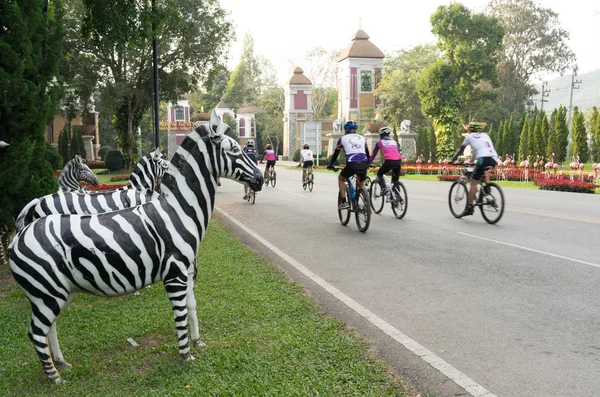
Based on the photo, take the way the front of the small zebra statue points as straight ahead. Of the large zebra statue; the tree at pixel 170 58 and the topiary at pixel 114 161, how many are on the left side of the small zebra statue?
2

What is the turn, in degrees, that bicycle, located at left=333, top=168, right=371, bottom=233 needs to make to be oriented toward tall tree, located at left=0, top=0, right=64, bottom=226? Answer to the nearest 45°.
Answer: approximately 90° to its left

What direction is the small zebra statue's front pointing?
to the viewer's right

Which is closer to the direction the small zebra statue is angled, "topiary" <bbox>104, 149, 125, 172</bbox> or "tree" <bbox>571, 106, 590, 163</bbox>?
the tree

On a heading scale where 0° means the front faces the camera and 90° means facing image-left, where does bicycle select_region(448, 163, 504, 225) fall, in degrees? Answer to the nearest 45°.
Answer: approximately 135°

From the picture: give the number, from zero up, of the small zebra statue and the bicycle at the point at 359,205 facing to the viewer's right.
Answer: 1

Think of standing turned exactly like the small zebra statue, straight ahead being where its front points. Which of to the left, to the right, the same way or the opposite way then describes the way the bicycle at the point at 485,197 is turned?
to the left

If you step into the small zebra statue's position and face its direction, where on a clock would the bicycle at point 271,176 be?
The bicycle is roughly at 10 o'clock from the small zebra statue.

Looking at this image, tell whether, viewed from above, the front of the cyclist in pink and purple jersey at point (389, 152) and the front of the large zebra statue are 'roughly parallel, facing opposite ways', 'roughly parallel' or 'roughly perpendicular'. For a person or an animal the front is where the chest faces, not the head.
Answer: roughly perpendicular

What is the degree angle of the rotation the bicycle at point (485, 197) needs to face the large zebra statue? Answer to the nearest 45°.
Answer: approximately 135° to its left

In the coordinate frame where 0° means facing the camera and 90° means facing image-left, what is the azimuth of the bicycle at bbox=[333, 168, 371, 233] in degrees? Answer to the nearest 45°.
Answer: approximately 135°
